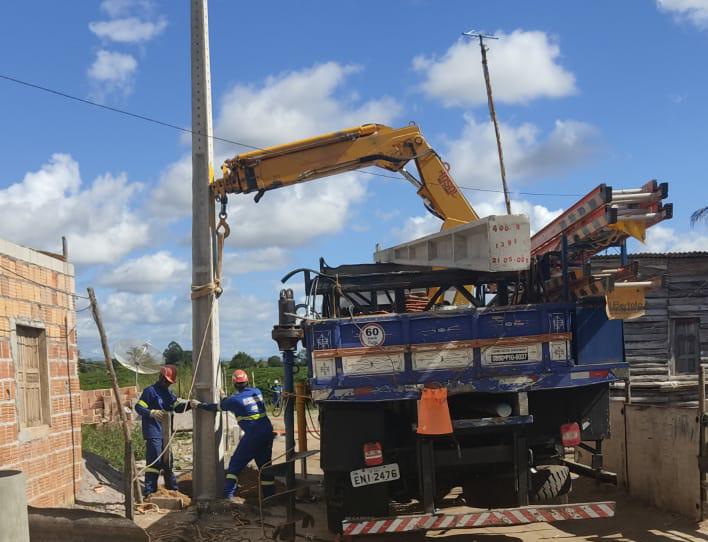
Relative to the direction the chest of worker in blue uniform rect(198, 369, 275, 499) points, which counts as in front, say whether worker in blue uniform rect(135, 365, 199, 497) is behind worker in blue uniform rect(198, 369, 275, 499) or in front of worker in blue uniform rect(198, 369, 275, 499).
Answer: in front

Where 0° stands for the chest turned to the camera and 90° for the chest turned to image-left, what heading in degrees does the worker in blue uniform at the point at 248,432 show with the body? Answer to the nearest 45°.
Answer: approximately 135°

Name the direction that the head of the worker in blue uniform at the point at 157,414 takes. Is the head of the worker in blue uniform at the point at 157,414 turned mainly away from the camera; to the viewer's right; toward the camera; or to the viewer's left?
to the viewer's right

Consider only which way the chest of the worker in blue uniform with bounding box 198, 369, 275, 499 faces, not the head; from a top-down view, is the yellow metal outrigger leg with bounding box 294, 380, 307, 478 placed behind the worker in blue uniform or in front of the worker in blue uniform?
behind

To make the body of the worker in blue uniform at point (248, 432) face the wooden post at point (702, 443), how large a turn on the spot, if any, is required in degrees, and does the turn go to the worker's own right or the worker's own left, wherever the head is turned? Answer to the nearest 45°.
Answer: approximately 180°

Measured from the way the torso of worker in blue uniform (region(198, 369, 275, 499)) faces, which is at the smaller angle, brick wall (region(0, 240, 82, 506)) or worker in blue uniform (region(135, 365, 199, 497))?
the worker in blue uniform
